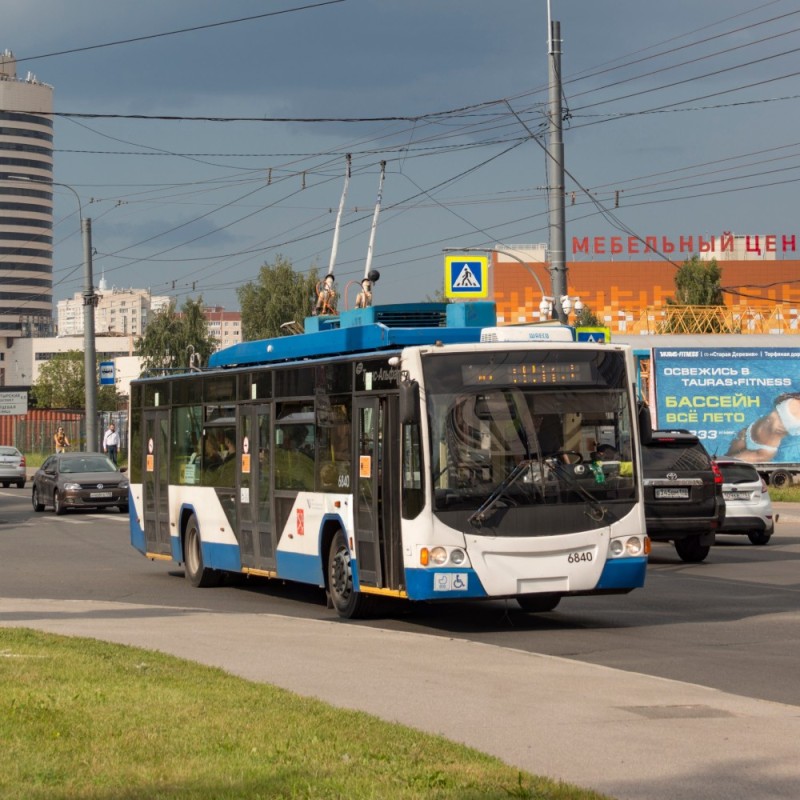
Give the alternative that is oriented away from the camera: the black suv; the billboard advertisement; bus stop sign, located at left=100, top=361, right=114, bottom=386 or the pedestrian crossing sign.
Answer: the black suv

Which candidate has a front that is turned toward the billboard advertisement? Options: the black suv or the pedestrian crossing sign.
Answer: the black suv

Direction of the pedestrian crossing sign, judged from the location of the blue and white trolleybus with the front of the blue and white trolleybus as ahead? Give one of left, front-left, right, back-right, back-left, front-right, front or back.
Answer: back-left

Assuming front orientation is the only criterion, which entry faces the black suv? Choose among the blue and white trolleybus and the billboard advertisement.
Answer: the billboard advertisement

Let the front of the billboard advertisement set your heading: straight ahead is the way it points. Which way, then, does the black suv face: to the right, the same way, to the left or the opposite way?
the opposite way

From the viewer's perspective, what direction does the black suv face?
away from the camera

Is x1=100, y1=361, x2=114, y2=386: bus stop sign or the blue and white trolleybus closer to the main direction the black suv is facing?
the bus stop sign

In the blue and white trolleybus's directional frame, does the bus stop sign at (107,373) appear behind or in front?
behind

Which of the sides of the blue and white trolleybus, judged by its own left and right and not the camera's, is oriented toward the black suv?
left
